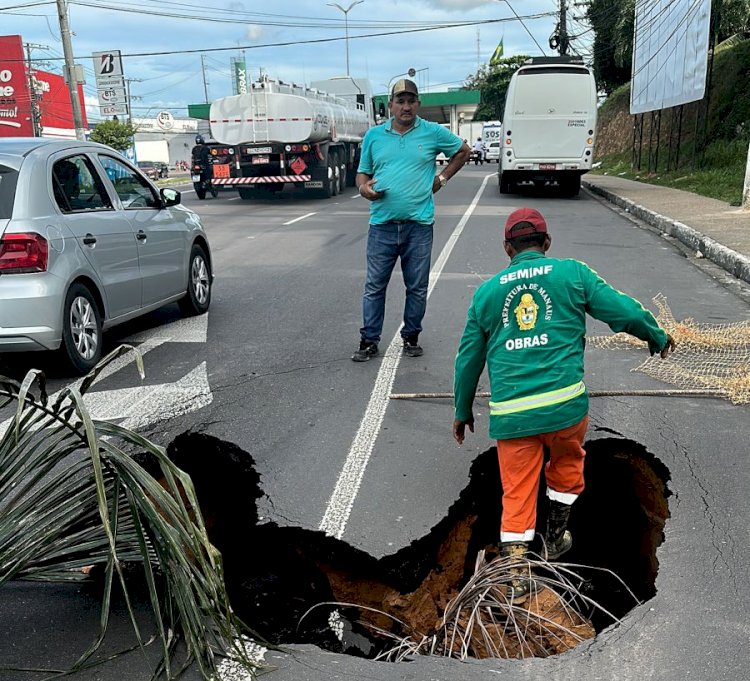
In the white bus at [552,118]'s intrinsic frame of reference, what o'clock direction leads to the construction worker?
The construction worker is roughly at 6 o'clock from the white bus.

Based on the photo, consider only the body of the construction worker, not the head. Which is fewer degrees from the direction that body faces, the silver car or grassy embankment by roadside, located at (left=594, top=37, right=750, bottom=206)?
the grassy embankment by roadside

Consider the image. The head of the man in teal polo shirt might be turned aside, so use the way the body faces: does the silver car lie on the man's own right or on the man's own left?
on the man's own right

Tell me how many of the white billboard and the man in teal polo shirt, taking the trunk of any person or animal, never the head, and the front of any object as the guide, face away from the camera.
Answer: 0

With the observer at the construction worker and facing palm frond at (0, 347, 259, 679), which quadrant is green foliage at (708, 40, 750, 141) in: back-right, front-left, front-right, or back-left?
back-right

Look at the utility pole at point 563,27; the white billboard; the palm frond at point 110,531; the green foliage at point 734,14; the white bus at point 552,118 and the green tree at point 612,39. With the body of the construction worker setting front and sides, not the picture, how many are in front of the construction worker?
5

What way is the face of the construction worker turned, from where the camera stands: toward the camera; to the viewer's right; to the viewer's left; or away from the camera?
away from the camera

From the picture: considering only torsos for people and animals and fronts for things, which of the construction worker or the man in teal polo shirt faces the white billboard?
the construction worker

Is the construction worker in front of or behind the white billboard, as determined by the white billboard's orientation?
in front

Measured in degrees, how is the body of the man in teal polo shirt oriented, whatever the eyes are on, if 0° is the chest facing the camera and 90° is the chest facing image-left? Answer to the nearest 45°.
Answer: approximately 0°

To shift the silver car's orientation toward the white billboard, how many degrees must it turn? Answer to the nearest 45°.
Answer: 0° — it already faces it

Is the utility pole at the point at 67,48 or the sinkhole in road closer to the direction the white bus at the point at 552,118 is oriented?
the utility pole

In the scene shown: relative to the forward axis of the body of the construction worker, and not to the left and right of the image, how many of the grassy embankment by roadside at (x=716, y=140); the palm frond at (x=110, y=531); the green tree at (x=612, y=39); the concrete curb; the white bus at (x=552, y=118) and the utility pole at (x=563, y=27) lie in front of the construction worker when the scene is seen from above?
5

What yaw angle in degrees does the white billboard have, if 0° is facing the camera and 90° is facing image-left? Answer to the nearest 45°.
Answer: approximately 45°

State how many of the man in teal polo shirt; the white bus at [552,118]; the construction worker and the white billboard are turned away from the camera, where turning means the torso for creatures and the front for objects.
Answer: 2

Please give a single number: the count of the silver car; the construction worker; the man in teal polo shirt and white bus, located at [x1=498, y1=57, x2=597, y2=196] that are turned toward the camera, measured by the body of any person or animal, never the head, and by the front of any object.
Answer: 1

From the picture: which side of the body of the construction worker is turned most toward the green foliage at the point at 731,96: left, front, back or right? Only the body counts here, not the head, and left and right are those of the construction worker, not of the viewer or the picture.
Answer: front

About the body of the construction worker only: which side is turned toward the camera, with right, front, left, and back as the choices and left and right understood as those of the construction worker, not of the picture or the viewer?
back

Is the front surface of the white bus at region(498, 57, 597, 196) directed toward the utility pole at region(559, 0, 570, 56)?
yes

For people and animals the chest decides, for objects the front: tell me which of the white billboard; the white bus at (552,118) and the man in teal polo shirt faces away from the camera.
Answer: the white bus

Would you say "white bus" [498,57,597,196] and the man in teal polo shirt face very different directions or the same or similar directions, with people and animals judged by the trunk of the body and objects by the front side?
very different directions
